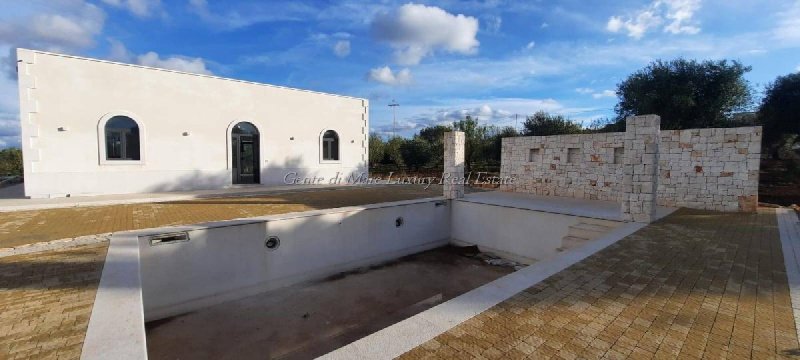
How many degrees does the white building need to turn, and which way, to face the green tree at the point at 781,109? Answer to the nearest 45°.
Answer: approximately 45° to its left

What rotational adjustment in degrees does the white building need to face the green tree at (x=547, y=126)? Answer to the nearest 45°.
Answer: approximately 45° to its left

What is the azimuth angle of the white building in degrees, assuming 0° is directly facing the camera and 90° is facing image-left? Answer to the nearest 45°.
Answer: approximately 315°

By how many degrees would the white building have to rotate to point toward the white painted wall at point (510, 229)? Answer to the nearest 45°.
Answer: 0° — it already faces it

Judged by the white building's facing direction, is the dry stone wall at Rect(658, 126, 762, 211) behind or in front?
in front

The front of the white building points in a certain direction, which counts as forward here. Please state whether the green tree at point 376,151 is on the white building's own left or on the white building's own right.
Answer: on the white building's own left

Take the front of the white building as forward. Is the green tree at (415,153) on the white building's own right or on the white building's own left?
on the white building's own left

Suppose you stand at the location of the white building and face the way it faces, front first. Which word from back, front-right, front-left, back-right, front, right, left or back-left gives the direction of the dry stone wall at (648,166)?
front

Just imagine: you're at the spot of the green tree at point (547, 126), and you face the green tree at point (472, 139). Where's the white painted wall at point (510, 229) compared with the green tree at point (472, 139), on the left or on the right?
left
